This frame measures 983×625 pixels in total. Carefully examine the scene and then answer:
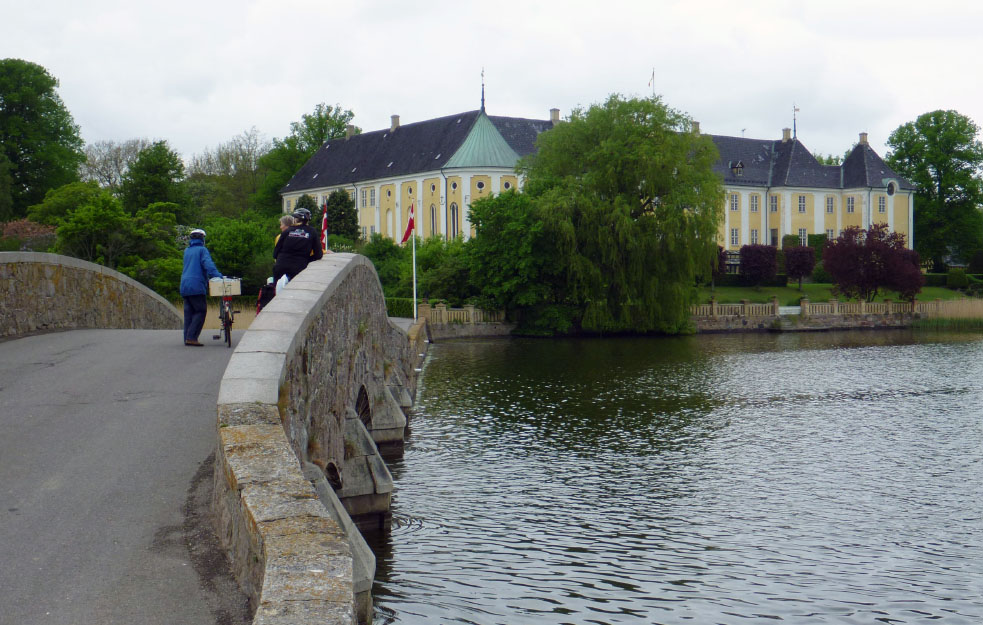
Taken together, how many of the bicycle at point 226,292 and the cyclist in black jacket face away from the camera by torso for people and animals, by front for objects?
2

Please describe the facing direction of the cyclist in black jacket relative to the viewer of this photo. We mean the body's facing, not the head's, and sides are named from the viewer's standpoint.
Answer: facing away from the viewer

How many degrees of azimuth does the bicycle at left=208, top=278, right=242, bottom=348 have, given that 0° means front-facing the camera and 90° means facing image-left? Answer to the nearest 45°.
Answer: approximately 180°

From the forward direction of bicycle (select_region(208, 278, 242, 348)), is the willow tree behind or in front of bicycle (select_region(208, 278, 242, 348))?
in front
